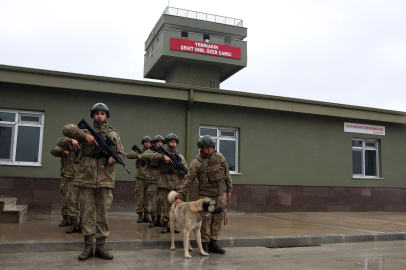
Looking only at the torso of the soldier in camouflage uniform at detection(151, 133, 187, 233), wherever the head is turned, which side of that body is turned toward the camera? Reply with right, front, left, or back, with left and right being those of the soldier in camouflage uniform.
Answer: front

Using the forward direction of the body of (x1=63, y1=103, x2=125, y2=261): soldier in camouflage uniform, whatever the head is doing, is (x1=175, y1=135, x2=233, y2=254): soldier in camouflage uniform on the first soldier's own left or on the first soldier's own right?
on the first soldier's own left

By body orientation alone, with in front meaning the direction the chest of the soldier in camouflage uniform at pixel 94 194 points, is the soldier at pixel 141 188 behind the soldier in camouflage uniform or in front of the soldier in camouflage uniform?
behind

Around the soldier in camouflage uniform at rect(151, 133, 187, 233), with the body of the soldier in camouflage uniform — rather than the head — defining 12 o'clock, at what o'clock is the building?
The building is roughly at 7 o'clock from the soldier in camouflage uniform.

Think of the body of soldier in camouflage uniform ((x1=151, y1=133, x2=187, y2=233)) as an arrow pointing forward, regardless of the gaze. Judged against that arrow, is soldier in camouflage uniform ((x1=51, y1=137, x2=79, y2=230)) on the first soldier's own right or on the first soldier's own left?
on the first soldier's own right

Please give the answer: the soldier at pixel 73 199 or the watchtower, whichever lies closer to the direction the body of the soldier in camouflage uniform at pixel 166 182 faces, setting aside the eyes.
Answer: the soldier

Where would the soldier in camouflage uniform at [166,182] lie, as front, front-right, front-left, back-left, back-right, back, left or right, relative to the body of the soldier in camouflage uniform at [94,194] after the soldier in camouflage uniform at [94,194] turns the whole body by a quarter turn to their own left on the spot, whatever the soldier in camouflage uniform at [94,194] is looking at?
front-left

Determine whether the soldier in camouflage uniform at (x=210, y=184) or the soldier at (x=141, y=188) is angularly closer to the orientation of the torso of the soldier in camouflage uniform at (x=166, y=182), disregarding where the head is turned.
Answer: the soldier in camouflage uniform

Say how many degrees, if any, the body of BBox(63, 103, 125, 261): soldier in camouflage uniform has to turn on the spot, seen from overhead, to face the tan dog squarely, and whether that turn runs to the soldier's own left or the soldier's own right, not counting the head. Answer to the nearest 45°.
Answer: approximately 90° to the soldier's own left

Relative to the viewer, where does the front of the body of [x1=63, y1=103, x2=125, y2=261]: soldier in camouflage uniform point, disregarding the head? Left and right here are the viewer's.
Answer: facing the viewer

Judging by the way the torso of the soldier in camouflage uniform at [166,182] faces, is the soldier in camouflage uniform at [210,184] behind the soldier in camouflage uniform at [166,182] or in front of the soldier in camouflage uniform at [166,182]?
in front

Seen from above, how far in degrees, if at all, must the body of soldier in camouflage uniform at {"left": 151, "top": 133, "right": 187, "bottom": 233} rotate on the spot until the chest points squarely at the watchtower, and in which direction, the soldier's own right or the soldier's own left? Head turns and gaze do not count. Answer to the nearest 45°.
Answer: approximately 180°

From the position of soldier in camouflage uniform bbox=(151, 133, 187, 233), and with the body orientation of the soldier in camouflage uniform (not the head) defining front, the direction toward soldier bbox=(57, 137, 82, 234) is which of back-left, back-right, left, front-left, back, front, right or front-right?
right
